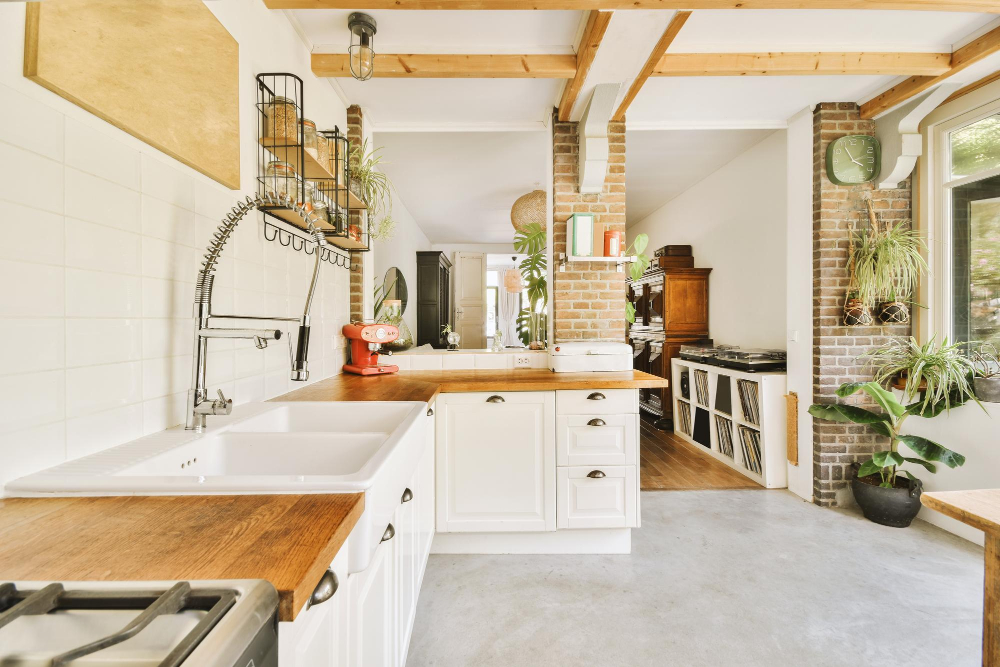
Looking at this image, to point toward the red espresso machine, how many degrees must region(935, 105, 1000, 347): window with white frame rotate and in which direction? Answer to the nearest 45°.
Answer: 0° — it already faces it

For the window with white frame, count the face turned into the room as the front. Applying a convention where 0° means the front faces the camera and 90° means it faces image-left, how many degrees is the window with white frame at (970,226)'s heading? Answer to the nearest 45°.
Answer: approximately 45°

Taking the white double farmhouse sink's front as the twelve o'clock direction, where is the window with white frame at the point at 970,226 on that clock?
The window with white frame is roughly at 12 o'clock from the white double farmhouse sink.

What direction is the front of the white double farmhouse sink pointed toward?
to the viewer's right

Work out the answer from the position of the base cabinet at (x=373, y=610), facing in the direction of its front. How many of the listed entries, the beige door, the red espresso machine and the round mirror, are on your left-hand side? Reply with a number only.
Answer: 3

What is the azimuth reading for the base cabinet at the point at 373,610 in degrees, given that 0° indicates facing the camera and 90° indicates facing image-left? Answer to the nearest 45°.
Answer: approximately 270°

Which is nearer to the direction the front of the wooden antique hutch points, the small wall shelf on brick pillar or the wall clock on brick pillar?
the small wall shelf on brick pillar

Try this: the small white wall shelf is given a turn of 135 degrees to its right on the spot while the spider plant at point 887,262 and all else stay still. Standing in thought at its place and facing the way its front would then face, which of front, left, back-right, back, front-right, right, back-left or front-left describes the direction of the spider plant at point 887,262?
back-right

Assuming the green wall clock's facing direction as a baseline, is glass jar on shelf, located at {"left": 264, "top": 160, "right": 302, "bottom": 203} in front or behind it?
in front
